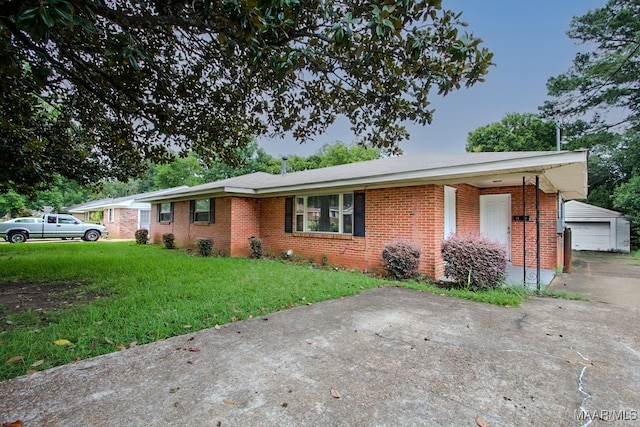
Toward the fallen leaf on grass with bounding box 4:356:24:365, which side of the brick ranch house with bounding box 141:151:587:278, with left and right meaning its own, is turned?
front

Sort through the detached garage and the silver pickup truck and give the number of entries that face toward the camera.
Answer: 1

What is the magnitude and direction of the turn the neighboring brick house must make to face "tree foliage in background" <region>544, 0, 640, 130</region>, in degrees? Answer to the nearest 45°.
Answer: approximately 90° to its left

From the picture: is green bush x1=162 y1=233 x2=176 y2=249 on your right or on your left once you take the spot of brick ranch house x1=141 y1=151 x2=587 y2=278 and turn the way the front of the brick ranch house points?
on your right

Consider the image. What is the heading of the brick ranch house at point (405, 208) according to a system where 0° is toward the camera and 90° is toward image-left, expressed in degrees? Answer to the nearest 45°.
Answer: approximately 45°
